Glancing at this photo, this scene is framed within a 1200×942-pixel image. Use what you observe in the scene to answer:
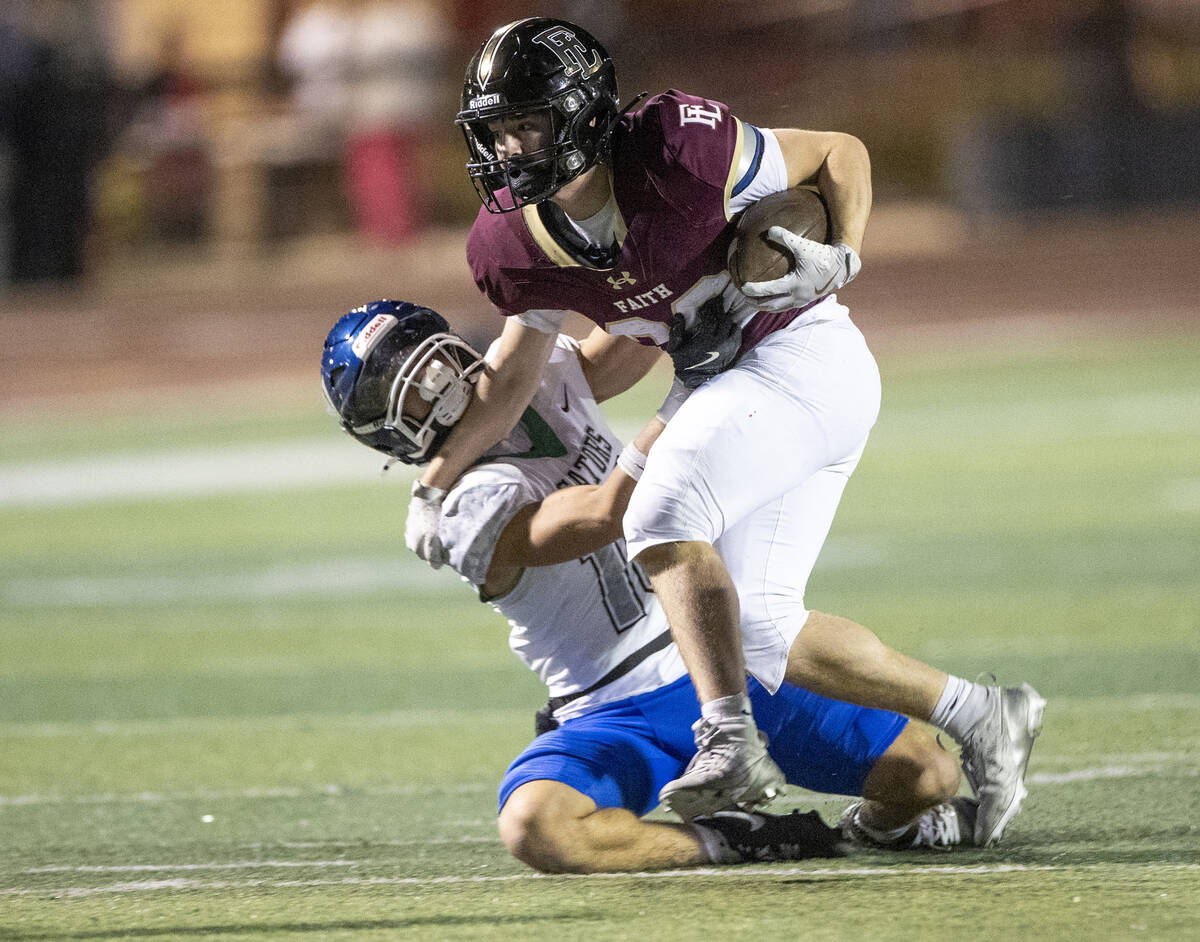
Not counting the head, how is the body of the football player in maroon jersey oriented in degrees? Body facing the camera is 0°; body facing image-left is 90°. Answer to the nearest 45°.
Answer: approximately 45°
